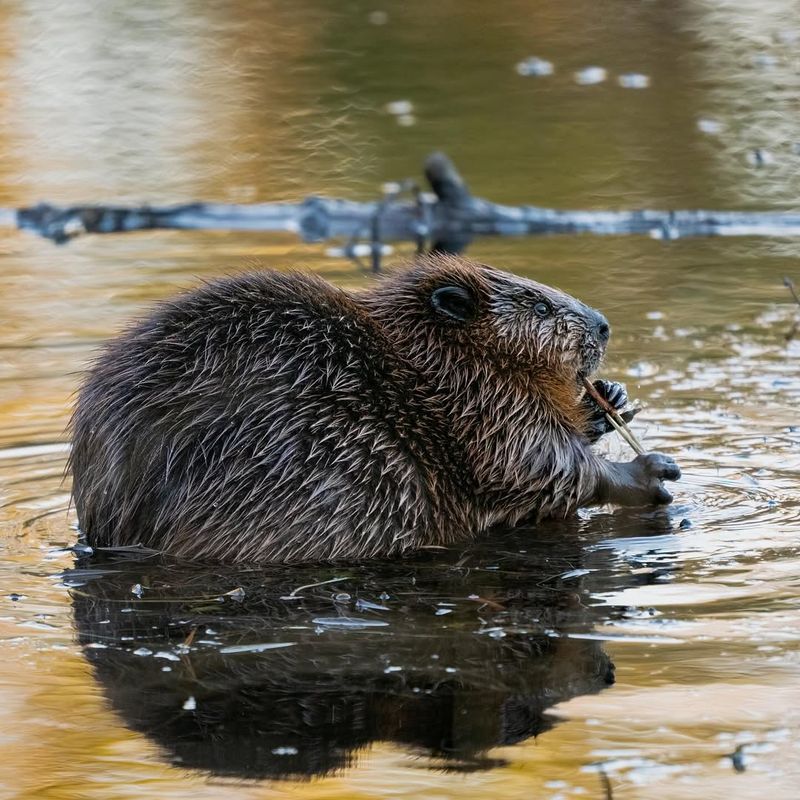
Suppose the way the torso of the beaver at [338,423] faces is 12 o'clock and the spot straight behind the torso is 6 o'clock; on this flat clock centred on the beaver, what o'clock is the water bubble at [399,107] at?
The water bubble is roughly at 9 o'clock from the beaver.

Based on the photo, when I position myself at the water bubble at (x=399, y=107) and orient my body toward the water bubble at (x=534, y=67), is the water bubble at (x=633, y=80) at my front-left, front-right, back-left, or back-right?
front-right

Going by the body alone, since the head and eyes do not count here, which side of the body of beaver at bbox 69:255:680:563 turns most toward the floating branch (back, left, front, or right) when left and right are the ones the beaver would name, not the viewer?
left

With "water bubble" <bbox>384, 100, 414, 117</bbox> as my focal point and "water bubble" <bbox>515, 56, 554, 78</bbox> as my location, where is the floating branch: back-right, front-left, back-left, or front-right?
front-left

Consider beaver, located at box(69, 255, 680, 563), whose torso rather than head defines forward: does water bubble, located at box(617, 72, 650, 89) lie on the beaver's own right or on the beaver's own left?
on the beaver's own left

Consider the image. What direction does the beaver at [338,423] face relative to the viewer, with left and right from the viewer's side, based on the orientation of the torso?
facing to the right of the viewer

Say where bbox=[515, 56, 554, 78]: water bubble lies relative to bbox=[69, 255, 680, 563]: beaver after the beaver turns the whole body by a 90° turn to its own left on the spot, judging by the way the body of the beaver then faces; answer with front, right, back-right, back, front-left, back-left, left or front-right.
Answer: front
